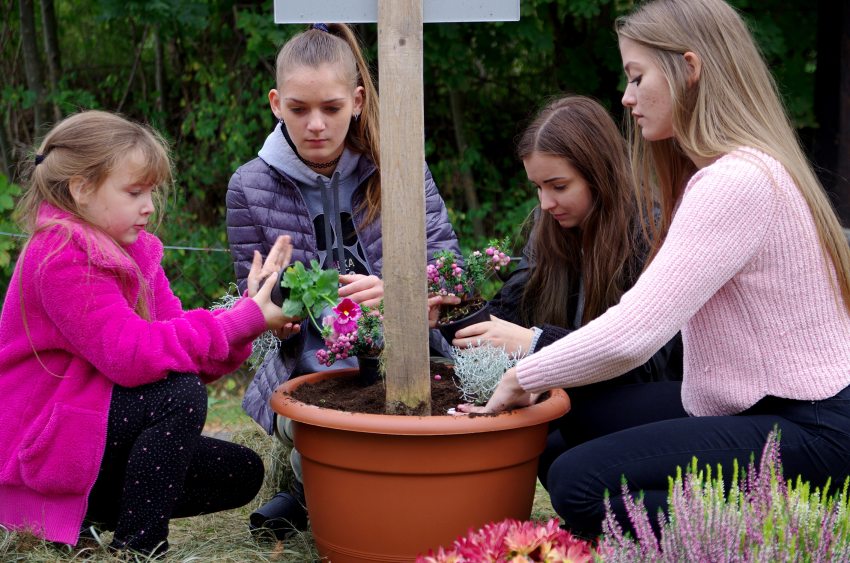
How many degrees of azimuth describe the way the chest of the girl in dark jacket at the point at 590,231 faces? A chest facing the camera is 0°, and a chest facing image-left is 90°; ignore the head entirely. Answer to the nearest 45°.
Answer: approximately 45°

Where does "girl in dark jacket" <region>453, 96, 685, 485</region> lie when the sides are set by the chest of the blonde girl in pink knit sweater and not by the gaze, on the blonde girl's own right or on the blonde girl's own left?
on the blonde girl's own right

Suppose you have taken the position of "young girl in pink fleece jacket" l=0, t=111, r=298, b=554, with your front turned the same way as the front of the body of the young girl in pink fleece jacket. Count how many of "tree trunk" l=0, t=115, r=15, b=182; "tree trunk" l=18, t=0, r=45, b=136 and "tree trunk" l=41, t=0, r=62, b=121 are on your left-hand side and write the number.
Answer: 3

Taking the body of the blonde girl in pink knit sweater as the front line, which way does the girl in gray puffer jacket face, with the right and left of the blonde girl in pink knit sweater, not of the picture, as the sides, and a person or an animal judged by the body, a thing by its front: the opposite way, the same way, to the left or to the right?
to the left

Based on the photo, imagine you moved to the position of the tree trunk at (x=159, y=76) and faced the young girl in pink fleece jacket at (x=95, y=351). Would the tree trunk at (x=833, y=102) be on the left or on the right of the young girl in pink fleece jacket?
left

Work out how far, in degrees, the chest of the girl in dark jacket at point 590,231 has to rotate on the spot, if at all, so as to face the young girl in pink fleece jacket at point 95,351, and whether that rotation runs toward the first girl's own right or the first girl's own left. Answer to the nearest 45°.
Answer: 0° — they already face them

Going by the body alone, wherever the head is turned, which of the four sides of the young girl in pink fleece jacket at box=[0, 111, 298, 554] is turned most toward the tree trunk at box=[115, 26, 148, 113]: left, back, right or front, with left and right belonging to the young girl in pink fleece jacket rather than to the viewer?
left

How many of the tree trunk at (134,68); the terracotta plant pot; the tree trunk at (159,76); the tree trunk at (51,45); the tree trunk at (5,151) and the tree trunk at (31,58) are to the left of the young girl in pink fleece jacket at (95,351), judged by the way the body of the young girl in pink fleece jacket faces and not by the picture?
5

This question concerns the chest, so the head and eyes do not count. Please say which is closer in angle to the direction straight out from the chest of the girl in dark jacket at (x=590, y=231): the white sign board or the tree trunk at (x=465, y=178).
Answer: the white sign board

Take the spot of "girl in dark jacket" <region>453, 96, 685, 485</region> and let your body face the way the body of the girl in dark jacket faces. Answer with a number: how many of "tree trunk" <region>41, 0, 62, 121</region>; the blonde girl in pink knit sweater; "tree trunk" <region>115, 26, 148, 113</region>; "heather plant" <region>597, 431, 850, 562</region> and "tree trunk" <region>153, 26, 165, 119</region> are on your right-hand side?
3

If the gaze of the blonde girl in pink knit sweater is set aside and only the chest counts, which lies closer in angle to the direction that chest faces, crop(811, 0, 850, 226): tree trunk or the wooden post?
the wooden post

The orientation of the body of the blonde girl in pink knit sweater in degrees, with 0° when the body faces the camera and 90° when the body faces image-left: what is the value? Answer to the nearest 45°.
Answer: approximately 90°

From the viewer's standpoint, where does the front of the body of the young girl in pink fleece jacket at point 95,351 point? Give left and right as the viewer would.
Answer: facing to the right of the viewer

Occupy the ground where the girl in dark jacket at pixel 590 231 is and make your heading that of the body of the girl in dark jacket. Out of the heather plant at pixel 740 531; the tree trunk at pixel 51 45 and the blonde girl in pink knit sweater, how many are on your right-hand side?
1

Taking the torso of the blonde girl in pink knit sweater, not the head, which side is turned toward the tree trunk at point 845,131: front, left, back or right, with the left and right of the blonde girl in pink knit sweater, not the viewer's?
right
